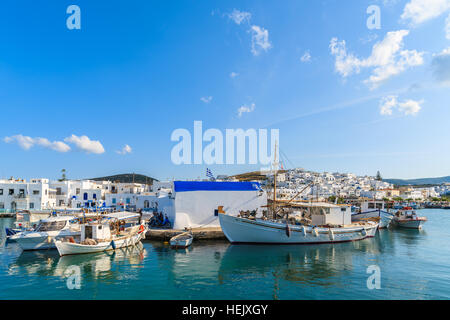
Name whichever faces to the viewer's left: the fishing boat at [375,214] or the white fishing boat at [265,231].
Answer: the white fishing boat

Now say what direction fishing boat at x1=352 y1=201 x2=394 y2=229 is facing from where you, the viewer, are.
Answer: facing the viewer and to the right of the viewer

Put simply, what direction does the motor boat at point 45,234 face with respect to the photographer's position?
facing the viewer and to the left of the viewer

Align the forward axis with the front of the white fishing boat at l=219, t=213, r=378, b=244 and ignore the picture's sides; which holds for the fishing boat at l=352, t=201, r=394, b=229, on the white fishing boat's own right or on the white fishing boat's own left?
on the white fishing boat's own right

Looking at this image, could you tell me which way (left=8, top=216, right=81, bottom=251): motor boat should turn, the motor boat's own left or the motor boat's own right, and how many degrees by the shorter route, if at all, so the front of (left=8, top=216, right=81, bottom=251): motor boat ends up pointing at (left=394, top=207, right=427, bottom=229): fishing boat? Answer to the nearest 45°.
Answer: approximately 135° to the motor boat's own left

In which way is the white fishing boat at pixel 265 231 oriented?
to the viewer's left
